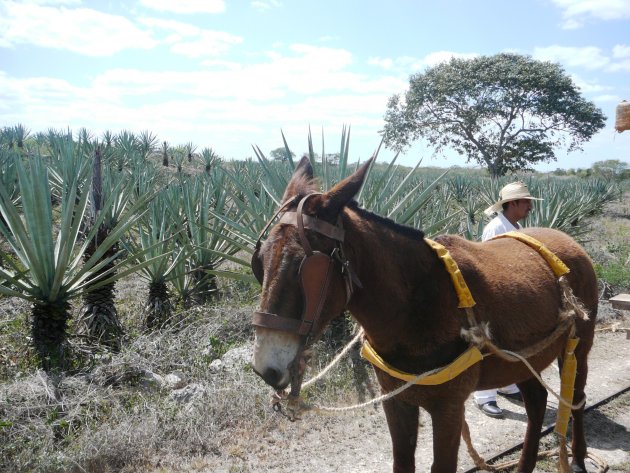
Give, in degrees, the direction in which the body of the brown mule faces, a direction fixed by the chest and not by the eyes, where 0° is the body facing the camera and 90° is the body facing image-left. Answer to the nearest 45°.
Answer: approximately 45°

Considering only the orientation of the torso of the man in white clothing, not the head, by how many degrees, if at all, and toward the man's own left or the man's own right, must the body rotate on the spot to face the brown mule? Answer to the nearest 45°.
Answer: approximately 90° to the man's own right

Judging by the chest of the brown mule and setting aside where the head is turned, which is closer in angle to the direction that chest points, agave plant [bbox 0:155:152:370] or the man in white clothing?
the agave plant

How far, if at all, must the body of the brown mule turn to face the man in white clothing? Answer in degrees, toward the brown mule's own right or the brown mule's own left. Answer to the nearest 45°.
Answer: approximately 135° to the brown mule's own right

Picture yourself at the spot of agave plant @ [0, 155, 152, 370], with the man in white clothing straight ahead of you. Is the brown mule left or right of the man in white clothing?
right

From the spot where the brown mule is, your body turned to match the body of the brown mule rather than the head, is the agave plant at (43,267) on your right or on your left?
on your right
